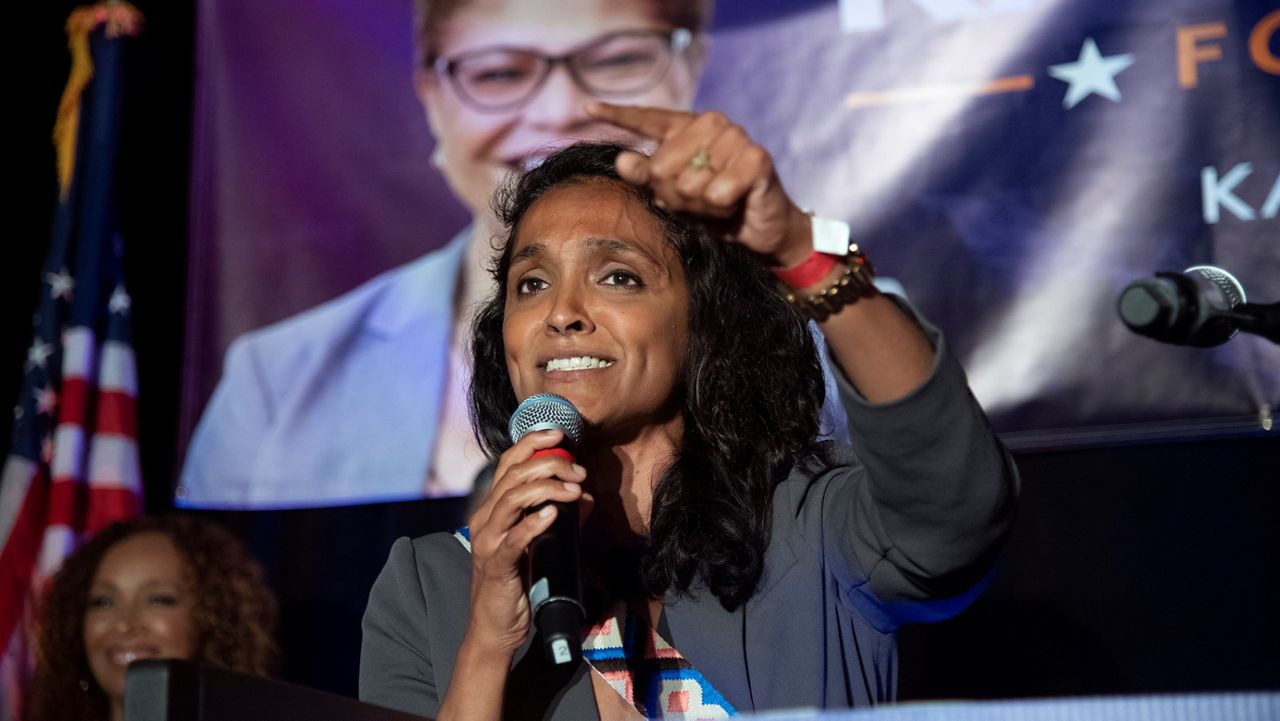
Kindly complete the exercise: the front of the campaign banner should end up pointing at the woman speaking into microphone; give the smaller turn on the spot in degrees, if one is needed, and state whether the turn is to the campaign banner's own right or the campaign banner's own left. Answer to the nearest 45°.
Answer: approximately 45° to the campaign banner's own right

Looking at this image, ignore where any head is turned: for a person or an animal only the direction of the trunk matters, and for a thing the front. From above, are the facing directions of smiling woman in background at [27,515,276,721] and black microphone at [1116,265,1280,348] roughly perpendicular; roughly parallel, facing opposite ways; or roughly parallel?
roughly perpendicular

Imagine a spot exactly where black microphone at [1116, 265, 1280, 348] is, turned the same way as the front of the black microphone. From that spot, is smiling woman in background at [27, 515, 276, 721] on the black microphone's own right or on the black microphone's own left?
on the black microphone's own left

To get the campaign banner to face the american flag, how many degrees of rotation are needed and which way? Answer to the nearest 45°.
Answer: approximately 90° to its right

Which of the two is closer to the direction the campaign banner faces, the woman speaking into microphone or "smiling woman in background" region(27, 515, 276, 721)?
the woman speaking into microphone

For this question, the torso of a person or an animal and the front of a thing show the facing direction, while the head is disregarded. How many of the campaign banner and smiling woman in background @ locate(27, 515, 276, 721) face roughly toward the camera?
2

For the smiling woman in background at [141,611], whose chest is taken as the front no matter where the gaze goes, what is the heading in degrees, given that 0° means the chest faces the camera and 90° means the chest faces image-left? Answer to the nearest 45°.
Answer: approximately 0°

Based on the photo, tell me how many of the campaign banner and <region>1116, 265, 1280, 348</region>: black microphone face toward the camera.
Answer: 1

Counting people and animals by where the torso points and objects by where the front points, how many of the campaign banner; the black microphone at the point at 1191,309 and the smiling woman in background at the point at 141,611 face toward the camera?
2
